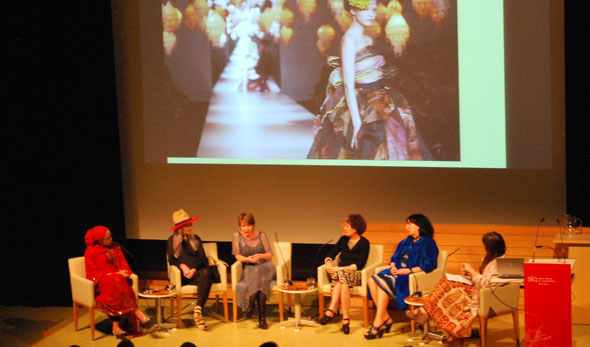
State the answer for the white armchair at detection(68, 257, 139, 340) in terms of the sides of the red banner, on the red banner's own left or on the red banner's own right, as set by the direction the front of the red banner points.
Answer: on the red banner's own right

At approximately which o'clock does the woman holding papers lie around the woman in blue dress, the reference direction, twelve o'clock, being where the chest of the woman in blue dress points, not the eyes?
The woman holding papers is roughly at 9 o'clock from the woman in blue dress.

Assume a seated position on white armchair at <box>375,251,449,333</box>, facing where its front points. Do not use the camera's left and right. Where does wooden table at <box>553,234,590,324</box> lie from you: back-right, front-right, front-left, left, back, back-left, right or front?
back-left

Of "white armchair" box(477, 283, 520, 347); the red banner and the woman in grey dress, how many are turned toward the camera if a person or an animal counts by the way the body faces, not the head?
2

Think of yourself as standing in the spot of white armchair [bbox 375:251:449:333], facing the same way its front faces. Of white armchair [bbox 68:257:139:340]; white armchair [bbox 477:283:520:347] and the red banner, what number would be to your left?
2

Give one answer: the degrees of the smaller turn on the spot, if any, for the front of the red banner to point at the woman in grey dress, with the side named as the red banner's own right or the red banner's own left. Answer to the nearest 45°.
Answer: approximately 90° to the red banner's own right
